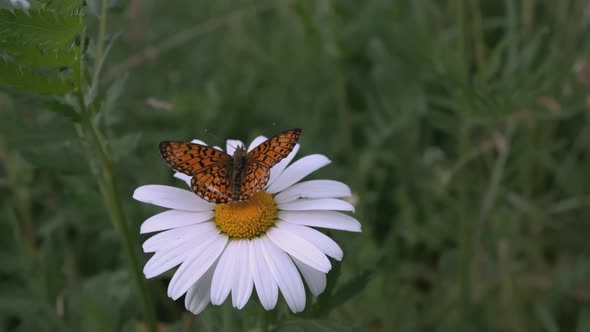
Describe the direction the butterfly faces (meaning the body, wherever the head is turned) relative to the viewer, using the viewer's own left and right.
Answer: facing away from the viewer

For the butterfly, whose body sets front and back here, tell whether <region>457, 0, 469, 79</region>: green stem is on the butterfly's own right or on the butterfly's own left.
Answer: on the butterfly's own right
